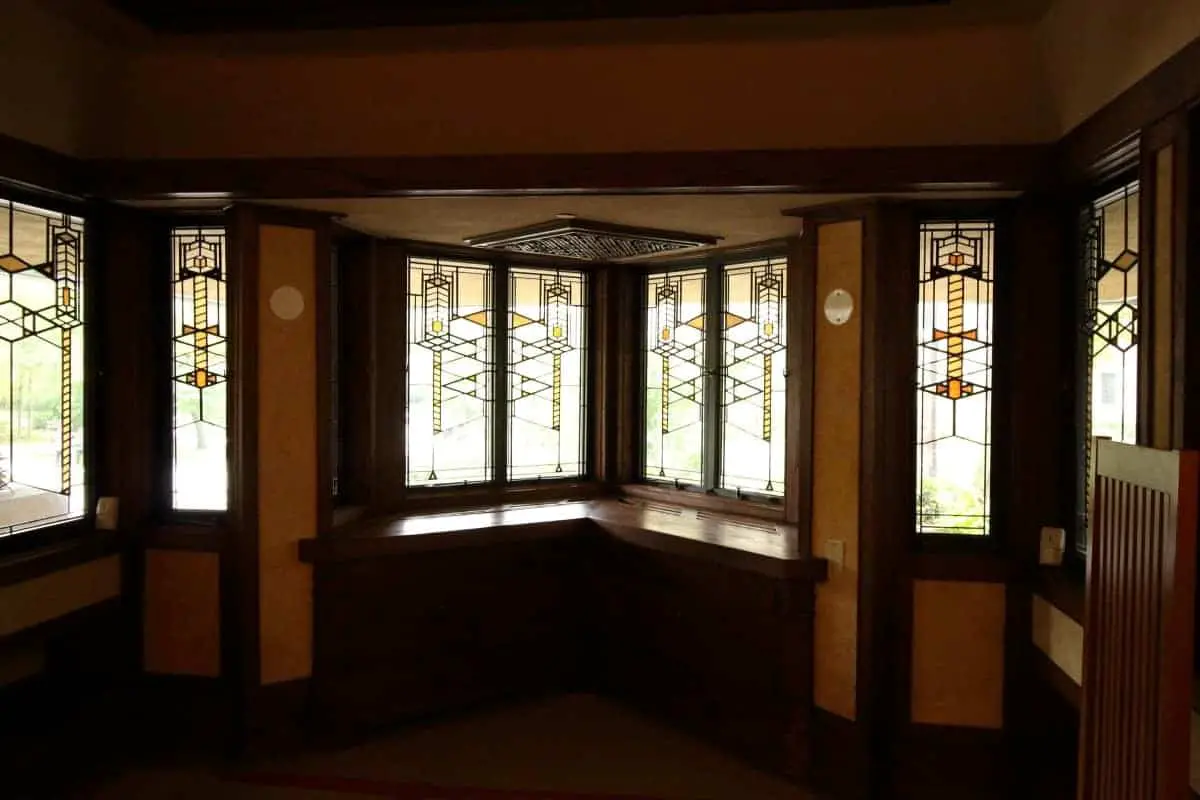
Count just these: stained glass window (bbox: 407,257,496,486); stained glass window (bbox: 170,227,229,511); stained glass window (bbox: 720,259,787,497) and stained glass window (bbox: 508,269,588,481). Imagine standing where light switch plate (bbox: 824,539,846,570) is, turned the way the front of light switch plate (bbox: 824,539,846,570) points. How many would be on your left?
0

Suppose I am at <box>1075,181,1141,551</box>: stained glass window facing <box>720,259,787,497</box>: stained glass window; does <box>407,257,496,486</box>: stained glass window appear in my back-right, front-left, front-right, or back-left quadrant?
front-left

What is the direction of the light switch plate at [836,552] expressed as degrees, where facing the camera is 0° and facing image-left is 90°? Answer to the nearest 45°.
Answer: approximately 45°

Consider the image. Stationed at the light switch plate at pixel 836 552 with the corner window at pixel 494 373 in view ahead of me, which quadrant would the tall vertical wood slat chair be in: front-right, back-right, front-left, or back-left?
back-left

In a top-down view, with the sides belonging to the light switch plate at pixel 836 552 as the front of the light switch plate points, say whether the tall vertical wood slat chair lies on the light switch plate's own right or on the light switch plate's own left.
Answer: on the light switch plate's own left

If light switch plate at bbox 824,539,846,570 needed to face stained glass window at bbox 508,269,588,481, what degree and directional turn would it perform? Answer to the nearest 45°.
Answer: approximately 90° to its right

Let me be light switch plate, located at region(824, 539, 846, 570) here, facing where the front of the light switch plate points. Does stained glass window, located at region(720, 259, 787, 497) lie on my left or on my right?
on my right

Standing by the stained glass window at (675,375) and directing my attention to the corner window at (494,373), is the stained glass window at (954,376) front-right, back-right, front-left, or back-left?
back-left

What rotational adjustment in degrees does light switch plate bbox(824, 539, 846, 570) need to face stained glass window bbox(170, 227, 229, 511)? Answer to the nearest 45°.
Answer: approximately 45° to its right

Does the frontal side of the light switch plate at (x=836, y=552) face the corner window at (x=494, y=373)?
no

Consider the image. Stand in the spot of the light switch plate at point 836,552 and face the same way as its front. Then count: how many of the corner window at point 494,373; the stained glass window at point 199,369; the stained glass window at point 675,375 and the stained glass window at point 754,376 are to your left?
0

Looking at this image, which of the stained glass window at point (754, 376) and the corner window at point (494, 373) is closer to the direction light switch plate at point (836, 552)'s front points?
the corner window

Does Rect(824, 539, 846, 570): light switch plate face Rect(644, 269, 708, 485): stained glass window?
no
